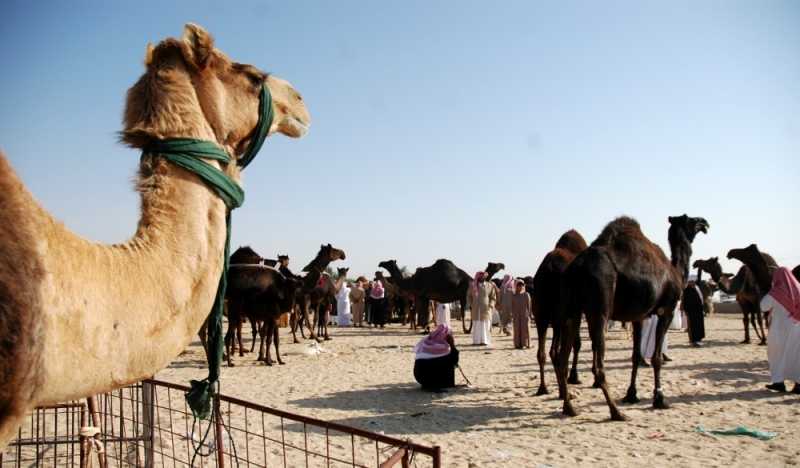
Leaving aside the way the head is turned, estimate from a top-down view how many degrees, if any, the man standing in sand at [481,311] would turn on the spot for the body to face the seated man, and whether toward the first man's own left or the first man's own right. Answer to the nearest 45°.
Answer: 0° — they already face them

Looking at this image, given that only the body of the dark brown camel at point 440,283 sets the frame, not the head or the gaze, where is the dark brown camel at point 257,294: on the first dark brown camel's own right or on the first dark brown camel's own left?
on the first dark brown camel's own left

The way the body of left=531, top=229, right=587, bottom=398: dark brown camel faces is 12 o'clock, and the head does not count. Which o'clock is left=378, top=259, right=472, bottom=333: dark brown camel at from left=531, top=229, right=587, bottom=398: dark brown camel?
left=378, top=259, right=472, bottom=333: dark brown camel is roughly at 10 o'clock from left=531, top=229, right=587, bottom=398: dark brown camel.

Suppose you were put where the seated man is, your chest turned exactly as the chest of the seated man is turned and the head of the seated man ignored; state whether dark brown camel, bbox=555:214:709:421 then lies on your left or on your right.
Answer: on your right

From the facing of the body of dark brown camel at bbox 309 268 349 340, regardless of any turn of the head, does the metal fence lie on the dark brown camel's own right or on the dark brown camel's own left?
on the dark brown camel's own right

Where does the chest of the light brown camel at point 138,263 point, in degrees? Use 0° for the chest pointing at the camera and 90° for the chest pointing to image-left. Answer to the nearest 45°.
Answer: approximately 270°

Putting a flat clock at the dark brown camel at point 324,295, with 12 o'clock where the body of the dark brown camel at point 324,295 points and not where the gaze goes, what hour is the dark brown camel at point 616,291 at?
the dark brown camel at point 616,291 is roughly at 1 o'clock from the dark brown camel at point 324,295.

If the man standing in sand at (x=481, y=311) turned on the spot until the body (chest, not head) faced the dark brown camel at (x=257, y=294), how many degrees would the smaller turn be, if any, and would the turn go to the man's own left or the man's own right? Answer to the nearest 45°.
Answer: approximately 45° to the man's own right
